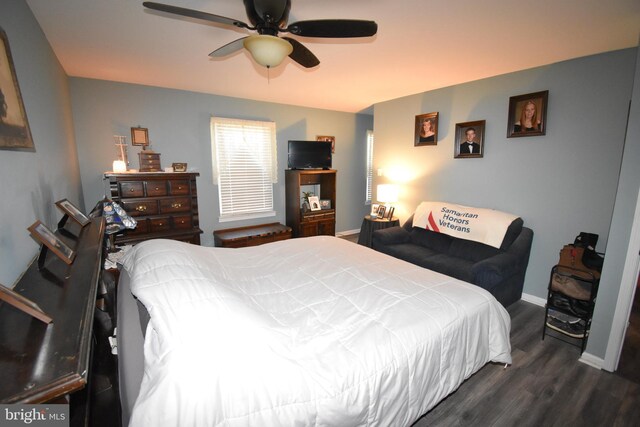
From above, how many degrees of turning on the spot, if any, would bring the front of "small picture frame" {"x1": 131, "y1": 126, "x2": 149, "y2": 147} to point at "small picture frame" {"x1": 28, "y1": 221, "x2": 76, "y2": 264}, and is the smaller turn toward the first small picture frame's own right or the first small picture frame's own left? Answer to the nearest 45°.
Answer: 0° — it already faces it

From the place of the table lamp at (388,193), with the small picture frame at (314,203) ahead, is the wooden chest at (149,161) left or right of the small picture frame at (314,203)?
left

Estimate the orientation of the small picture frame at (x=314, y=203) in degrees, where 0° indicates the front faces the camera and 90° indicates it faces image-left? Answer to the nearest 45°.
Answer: approximately 0°

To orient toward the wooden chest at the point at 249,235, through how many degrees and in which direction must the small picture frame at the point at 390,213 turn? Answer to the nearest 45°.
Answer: approximately 45° to its right

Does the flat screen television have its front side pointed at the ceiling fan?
yes

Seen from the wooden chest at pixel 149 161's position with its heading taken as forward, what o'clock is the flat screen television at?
The flat screen television is roughly at 9 o'clock from the wooden chest.

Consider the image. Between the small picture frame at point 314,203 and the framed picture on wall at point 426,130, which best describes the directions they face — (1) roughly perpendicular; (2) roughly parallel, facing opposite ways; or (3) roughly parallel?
roughly perpendicular

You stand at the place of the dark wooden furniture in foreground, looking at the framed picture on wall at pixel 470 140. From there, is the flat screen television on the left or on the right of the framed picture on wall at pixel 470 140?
left

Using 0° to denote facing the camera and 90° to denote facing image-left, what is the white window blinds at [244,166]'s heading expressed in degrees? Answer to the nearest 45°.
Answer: approximately 0°

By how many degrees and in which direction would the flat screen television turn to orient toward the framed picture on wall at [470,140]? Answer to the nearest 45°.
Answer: approximately 45° to its left
